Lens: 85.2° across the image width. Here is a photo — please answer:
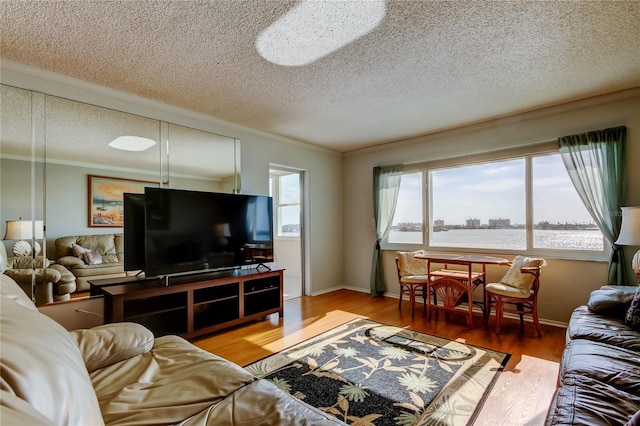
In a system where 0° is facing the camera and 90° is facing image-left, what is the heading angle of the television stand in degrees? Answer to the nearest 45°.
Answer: approximately 315°

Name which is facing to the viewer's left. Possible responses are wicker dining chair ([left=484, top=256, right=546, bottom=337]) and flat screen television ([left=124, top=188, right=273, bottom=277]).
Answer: the wicker dining chair

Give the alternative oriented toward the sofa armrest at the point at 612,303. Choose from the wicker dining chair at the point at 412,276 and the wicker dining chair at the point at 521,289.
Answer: the wicker dining chair at the point at 412,276

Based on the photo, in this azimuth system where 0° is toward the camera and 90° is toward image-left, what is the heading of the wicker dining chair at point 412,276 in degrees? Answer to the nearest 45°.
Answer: approximately 315°

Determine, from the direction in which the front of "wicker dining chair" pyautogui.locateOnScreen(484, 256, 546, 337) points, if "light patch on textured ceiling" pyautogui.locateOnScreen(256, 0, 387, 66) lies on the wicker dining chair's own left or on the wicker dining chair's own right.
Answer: on the wicker dining chair's own left

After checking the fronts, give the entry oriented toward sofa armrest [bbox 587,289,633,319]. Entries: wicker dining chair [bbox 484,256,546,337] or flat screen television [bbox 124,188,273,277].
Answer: the flat screen television

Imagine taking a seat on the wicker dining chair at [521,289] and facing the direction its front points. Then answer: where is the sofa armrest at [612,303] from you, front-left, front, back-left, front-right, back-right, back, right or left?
back-left

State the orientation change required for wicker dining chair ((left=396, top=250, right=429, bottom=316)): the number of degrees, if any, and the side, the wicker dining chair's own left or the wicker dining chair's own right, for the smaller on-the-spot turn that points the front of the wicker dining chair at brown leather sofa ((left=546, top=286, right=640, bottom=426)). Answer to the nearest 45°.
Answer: approximately 45° to the wicker dining chair's own right

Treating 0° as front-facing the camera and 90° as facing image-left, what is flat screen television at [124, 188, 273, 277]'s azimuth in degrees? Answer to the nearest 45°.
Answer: approximately 315°

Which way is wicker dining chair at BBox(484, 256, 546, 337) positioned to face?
to the viewer's left

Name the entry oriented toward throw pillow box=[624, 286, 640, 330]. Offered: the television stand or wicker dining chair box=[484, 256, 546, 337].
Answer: the television stand

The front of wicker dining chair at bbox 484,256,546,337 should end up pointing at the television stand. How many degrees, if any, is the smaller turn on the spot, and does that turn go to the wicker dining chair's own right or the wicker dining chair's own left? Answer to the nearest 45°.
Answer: approximately 45° to the wicker dining chair's own left
